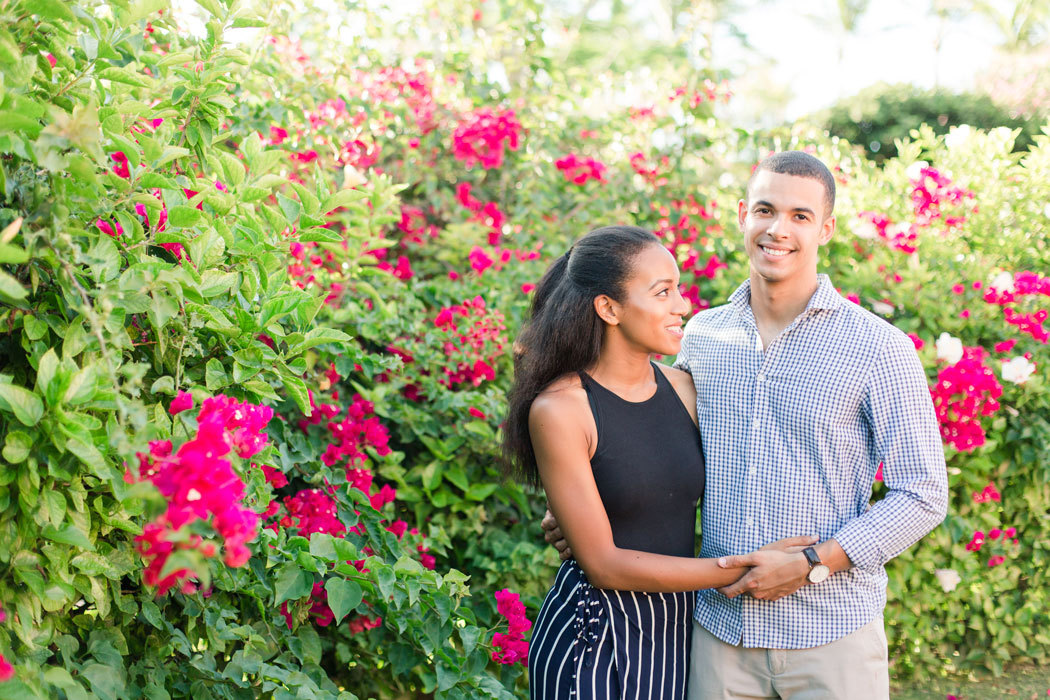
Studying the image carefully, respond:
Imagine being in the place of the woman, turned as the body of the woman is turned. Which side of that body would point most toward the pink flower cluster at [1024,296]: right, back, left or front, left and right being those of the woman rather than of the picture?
left

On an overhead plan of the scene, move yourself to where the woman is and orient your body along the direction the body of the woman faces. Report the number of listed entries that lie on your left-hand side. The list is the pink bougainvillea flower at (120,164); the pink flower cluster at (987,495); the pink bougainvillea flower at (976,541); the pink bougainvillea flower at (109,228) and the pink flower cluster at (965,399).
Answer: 3

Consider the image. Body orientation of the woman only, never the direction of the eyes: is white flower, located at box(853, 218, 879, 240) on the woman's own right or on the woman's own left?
on the woman's own left

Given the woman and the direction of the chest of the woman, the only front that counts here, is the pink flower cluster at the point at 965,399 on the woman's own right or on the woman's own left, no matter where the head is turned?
on the woman's own left

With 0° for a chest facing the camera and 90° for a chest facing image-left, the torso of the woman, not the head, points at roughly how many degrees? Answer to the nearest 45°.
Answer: approximately 315°

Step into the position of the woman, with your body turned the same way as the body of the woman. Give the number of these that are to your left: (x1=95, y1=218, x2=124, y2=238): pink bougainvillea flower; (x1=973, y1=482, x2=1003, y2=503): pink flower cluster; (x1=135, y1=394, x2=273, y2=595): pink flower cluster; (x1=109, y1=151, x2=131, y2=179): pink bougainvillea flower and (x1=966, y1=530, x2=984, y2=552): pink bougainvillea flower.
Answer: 2

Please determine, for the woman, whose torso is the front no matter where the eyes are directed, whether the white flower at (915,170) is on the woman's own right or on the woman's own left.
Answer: on the woman's own left

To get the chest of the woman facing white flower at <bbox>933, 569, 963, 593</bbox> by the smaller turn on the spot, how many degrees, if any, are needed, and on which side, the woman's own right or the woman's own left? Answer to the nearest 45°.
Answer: approximately 90° to the woman's own left

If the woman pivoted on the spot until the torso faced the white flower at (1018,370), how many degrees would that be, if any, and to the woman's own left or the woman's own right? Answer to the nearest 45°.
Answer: approximately 90° to the woman's own left

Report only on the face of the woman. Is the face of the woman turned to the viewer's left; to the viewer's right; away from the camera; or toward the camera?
to the viewer's right

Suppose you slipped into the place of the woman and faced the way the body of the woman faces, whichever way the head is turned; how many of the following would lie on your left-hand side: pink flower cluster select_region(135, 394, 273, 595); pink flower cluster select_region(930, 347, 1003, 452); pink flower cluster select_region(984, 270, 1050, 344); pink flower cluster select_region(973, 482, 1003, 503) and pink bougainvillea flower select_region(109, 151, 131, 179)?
3
